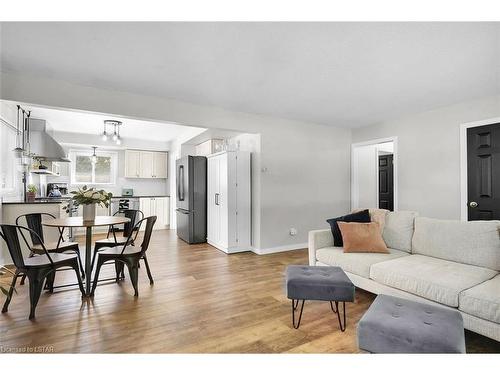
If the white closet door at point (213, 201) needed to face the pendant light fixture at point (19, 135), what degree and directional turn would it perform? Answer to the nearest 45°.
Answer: approximately 45° to its right

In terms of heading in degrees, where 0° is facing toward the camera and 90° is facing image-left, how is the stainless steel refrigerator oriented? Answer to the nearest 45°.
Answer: approximately 45°

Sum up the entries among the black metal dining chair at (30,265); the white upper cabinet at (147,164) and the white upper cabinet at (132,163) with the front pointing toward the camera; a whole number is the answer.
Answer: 2

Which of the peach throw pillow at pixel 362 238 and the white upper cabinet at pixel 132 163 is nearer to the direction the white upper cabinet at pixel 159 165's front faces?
the peach throw pillow

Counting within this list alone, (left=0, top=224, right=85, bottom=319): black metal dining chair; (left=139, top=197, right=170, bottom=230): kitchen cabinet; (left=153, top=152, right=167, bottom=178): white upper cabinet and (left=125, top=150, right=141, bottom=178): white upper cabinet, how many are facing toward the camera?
3

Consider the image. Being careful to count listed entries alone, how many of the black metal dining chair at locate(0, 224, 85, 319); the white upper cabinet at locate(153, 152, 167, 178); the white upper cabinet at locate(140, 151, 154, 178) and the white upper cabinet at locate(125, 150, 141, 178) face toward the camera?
3

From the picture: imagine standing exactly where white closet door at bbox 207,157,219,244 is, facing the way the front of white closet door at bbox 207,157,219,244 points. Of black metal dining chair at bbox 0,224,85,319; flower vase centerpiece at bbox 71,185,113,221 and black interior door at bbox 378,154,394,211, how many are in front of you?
2

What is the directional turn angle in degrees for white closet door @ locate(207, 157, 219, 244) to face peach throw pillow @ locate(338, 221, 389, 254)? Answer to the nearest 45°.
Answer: approximately 90° to its left

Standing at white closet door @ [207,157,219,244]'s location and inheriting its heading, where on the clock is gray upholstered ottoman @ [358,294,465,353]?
The gray upholstered ottoman is roughly at 10 o'clock from the white closet door.

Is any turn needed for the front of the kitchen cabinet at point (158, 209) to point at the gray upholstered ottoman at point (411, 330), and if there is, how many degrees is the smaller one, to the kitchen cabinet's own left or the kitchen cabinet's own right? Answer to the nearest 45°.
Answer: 0° — it already faces it
